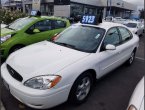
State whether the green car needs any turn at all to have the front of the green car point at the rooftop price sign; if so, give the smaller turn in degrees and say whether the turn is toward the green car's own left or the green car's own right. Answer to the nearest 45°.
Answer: approximately 90° to the green car's own left

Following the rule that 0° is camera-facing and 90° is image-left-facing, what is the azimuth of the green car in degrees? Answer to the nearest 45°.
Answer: approximately 45°

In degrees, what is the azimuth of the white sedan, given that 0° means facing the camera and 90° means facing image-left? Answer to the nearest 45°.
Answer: approximately 45°

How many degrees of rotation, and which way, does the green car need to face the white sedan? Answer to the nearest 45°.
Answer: approximately 45° to its left

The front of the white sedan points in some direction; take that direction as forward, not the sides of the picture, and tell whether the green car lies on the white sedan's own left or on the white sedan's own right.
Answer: on the white sedan's own right
